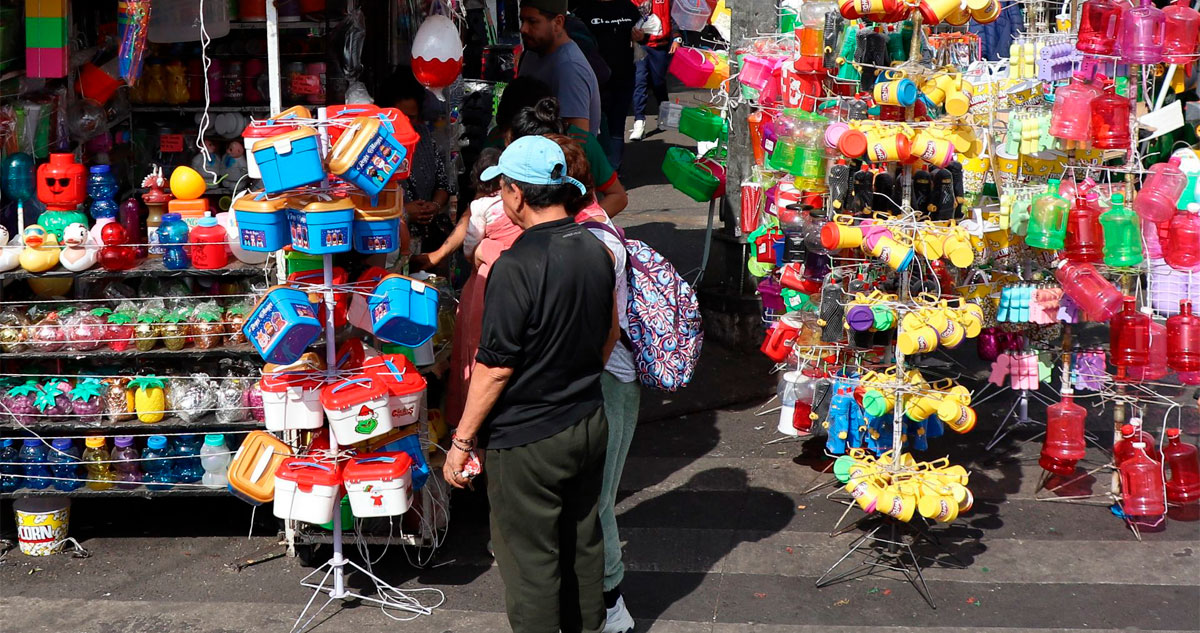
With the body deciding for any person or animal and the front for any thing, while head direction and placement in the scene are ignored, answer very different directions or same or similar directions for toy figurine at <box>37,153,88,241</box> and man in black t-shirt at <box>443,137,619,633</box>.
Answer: very different directions

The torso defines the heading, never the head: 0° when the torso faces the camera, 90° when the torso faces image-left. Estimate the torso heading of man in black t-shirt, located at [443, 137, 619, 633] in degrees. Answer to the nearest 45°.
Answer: approximately 135°

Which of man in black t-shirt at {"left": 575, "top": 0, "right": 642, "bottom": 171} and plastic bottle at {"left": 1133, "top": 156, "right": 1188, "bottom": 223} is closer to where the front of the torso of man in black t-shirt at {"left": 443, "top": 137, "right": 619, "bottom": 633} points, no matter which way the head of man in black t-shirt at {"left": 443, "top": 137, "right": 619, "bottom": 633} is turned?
the man in black t-shirt

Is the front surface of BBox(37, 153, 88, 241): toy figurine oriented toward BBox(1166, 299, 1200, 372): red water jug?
no

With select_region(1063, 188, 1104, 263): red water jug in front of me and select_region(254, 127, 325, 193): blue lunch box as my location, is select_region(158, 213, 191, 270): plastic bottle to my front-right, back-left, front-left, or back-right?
back-left

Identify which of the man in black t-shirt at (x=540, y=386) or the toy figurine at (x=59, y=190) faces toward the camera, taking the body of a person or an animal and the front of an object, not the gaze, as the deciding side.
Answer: the toy figurine

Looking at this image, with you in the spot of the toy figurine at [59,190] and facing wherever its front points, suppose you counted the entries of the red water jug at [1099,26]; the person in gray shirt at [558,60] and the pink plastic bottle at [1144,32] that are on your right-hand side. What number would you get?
0

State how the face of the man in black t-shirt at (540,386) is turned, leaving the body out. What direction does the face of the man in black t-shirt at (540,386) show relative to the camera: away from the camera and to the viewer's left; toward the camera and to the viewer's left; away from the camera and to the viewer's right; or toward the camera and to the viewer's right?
away from the camera and to the viewer's left

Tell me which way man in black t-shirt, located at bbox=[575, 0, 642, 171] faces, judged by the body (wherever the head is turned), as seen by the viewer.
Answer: toward the camera

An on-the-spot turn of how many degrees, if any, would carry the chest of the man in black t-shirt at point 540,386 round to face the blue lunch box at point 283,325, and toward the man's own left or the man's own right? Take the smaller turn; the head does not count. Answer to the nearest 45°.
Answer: approximately 45° to the man's own left

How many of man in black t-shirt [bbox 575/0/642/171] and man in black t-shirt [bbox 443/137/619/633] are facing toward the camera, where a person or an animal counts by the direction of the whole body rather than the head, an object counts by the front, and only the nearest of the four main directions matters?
1

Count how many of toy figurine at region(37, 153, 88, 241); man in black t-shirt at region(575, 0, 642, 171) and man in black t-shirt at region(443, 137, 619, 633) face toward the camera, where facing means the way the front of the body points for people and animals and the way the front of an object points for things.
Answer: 2

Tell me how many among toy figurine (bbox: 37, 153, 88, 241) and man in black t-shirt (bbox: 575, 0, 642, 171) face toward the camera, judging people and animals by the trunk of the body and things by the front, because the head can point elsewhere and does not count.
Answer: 2

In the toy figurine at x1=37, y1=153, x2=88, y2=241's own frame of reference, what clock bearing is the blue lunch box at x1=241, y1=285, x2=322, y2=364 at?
The blue lunch box is roughly at 11 o'clock from the toy figurine.

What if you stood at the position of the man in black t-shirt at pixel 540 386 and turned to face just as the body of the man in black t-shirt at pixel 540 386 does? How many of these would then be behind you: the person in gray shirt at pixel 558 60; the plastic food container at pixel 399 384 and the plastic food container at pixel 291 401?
0
